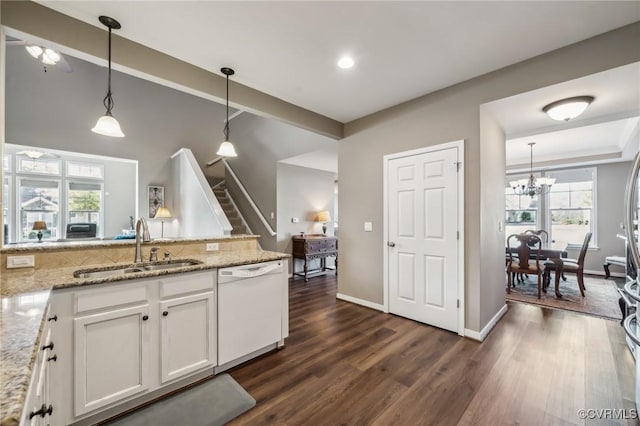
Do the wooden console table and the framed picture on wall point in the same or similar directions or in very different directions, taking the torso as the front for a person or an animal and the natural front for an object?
same or similar directions

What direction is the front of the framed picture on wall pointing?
toward the camera

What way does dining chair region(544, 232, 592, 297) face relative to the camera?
to the viewer's left

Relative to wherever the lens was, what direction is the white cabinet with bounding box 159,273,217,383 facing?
facing the viewer and to the right of the viewer

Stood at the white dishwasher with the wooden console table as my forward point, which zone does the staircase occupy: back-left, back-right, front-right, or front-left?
front-left

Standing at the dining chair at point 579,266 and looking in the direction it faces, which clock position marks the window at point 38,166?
The window is roughly at 11 o'clock from the dining chair.

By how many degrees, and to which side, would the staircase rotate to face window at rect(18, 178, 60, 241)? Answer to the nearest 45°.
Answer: approximately 135° to its right

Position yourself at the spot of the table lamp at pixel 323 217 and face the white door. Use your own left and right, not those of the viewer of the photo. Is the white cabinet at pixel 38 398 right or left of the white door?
right

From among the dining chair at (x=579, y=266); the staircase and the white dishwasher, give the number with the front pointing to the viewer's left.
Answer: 1

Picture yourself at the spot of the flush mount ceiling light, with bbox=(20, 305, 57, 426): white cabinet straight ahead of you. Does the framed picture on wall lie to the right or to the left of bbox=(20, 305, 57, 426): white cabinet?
right

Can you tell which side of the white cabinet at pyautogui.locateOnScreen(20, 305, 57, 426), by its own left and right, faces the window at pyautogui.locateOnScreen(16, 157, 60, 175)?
left

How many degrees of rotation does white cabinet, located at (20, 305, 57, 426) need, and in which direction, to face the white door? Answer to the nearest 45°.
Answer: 0° — it already faces it

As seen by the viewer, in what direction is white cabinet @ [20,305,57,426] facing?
to the viewer's right

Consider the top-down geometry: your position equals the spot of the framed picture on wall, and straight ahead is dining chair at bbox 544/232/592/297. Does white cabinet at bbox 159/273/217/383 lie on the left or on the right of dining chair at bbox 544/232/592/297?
right

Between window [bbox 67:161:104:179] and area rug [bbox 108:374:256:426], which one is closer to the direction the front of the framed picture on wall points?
the area rug

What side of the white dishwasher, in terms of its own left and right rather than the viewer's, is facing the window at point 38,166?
back

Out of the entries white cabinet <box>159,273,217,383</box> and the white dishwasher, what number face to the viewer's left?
0

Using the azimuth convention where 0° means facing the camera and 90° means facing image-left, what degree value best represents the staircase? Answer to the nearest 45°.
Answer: approximately 315°

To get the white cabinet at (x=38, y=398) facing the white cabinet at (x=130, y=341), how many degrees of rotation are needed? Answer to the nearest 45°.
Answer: approximately 45° to its left

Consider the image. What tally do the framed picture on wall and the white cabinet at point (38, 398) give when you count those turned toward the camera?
1
